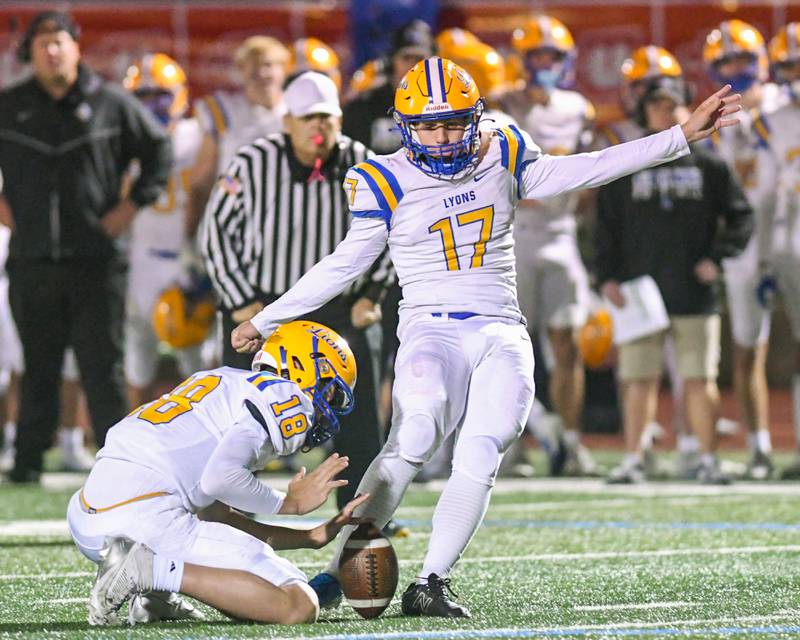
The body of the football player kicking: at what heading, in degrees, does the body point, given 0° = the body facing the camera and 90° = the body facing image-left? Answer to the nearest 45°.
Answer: approximately 0°

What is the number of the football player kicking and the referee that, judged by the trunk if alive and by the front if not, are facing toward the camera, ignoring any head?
2

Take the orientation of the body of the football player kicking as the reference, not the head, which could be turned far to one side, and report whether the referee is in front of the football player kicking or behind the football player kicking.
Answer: behind

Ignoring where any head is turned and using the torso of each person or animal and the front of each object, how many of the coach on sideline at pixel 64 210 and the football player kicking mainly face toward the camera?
2

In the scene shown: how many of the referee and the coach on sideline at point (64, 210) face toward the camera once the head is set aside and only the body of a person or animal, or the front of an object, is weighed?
2
